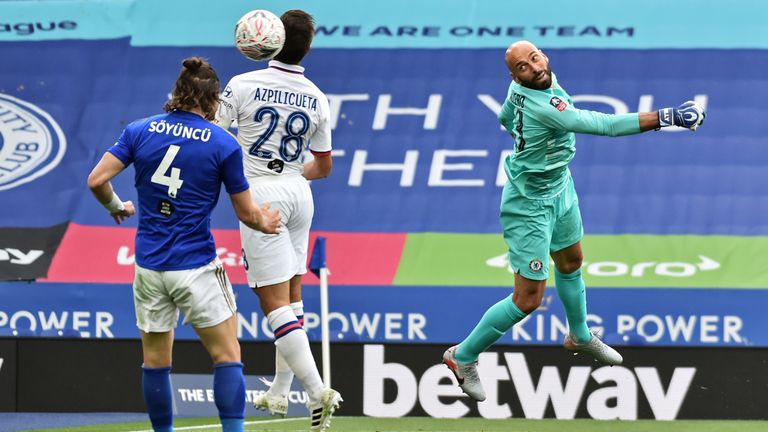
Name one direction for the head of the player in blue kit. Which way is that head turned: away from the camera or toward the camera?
away from the camera

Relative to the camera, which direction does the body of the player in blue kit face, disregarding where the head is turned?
away from the camera

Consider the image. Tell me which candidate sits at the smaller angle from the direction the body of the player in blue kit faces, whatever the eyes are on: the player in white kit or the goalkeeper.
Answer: the player in white kit

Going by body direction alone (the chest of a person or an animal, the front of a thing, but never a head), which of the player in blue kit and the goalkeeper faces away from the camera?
the player in blue kit
